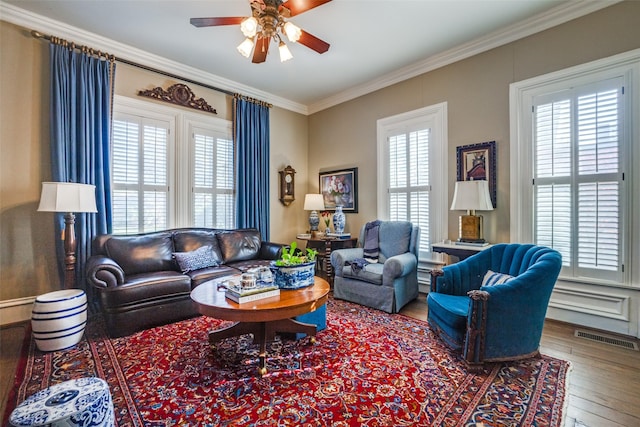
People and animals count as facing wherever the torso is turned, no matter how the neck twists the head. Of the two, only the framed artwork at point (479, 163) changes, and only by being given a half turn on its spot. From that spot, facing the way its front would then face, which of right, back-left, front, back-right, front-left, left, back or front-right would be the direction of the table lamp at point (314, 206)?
back-left

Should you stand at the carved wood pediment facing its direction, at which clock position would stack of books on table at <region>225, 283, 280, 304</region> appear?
The stack of books on table is roughly at 1 o'clock from the carved wood pediment.

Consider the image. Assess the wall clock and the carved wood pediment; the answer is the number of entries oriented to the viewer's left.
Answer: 0

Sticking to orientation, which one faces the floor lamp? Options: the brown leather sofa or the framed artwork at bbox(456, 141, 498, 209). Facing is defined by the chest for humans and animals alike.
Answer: the framed artwork

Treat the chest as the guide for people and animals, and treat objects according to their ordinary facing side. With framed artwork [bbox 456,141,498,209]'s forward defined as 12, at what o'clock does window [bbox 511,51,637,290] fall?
The window is roughly at 8 o'clock from the framed artwork.

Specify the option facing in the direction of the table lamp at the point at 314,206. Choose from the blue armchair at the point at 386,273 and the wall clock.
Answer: the wall clock

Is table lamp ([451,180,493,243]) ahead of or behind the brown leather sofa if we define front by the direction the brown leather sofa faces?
ahead

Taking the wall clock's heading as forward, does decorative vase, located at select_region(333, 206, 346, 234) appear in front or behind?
in front

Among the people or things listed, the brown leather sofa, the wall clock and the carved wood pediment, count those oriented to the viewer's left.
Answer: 0

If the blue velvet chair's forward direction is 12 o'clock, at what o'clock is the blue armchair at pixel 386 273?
The blue armchair is roughly at 3 o'clock from the blue velvet chair.

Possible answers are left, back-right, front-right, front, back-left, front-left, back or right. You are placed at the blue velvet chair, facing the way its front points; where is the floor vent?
back

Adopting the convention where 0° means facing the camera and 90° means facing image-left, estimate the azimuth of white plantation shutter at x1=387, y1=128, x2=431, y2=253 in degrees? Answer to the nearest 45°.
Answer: approximately 45°

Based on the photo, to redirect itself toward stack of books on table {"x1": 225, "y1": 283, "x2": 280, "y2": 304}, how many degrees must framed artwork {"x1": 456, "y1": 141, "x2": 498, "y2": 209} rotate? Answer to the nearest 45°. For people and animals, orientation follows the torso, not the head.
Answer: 0° — it already faces it

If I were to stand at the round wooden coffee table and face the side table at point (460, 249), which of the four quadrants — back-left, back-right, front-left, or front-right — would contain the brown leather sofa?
back-left

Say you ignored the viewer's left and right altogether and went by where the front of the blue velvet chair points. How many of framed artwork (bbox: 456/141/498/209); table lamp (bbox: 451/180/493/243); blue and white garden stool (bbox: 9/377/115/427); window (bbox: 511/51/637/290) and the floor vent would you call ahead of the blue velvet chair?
1

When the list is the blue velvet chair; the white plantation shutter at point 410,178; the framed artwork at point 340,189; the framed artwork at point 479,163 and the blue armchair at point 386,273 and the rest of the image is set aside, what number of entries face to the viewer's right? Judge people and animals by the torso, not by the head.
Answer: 0

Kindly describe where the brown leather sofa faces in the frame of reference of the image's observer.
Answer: facing the viewer and to the right of the viewer

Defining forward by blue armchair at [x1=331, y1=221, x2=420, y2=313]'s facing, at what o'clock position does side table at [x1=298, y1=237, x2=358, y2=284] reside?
The side table is roughly at 3 o'clock from the blue armchair.

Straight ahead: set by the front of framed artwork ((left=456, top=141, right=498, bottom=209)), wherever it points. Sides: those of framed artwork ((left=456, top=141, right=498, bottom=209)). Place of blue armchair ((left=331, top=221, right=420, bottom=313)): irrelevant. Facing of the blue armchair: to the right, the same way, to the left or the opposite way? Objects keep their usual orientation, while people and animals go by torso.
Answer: the same way

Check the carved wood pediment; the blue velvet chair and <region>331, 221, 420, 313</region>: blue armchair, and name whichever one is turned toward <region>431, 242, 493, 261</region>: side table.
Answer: the carved wood pediment

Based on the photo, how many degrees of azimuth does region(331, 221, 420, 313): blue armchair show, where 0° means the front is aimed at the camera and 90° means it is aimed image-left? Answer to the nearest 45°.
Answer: approximately 45°

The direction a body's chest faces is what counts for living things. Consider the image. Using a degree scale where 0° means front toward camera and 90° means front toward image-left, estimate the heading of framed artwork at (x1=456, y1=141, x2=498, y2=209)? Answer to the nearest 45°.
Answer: approximately 45°

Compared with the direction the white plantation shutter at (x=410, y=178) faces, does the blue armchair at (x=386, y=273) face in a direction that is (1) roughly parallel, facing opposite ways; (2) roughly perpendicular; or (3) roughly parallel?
roughly parallel
